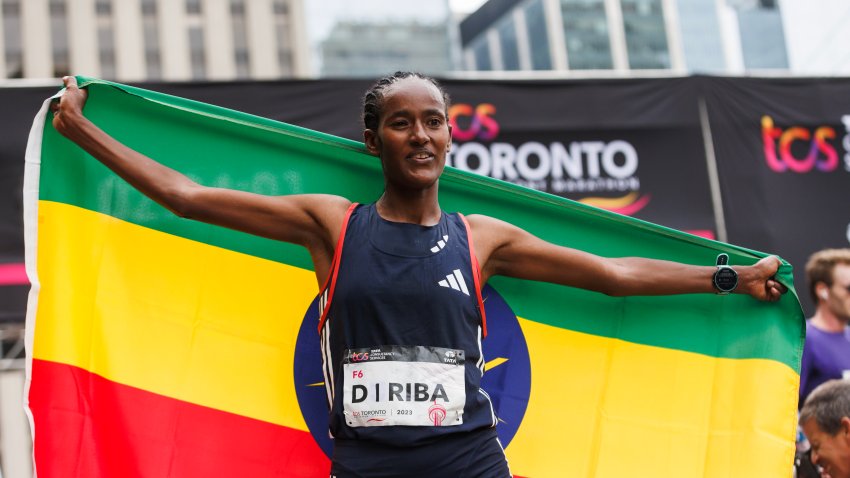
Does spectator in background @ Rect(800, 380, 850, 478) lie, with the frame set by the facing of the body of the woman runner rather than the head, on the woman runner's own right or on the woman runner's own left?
on the woman runner's own left

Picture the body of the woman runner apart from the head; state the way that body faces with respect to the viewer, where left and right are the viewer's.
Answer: facing the viewer

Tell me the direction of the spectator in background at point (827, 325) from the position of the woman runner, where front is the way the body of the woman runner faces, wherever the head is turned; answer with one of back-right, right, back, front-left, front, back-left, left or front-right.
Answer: back-left

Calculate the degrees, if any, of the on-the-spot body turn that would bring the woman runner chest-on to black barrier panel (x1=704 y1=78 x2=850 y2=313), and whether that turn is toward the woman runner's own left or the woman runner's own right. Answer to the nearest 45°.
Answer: approximately 135° to the woman runner's own left

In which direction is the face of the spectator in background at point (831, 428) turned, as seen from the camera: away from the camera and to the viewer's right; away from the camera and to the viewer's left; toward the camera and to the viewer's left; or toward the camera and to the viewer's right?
toward the camera and to the viewer's left

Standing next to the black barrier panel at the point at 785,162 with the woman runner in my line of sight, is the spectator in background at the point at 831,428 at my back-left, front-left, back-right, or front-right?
front-left
